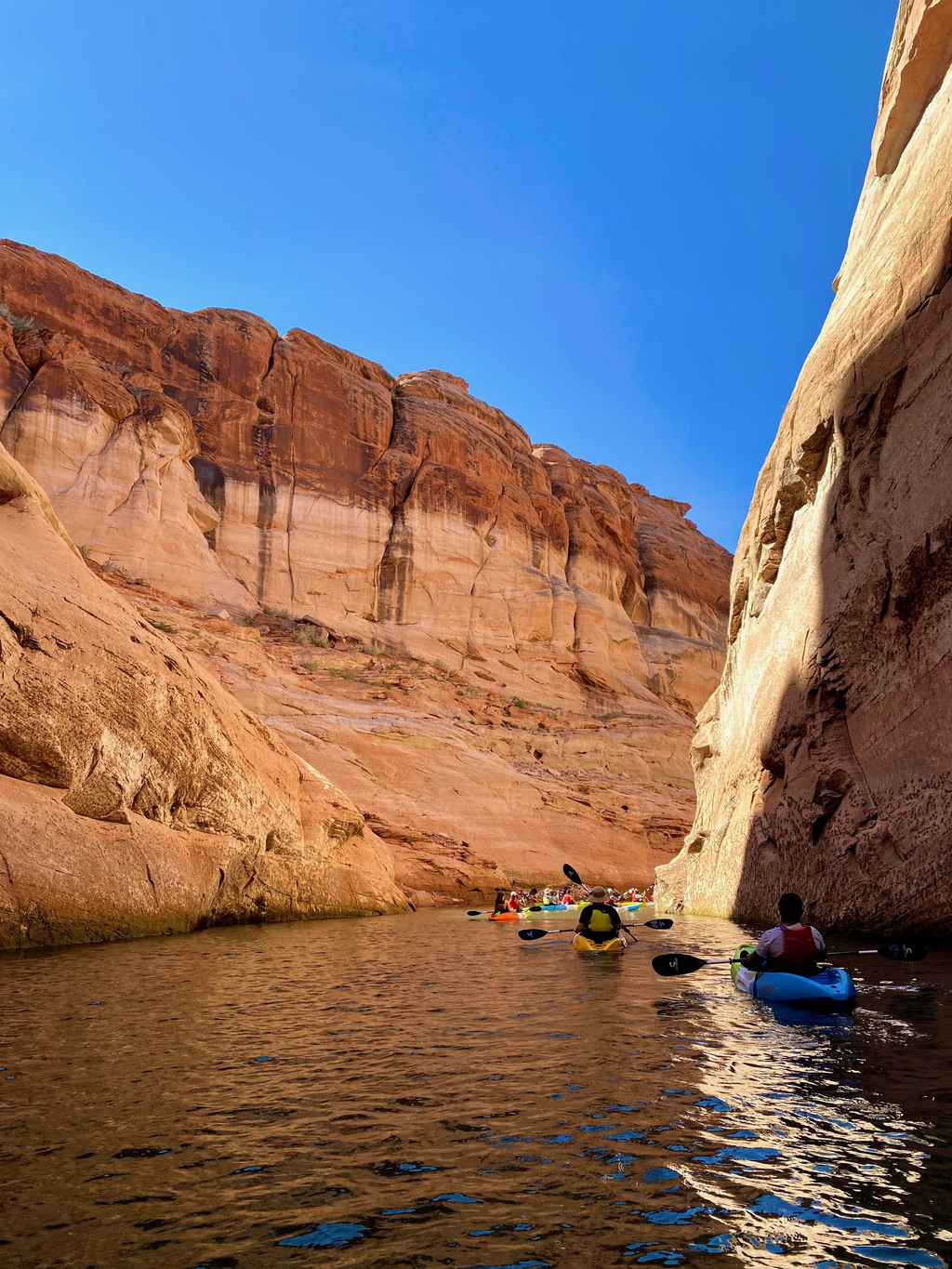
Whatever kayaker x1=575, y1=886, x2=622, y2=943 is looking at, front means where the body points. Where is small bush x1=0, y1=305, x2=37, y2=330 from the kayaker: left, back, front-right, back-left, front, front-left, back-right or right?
front-left

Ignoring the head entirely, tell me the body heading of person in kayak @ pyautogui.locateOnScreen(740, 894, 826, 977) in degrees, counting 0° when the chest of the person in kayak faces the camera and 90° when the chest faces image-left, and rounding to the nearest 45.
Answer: approximately 135°

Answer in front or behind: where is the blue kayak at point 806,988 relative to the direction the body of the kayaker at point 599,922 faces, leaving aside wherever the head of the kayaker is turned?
behind

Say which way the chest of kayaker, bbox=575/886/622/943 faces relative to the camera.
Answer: away from the camera

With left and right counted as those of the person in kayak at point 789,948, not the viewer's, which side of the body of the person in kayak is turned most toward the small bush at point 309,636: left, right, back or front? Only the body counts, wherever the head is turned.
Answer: front

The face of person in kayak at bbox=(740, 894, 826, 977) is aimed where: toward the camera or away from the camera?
away from the camera

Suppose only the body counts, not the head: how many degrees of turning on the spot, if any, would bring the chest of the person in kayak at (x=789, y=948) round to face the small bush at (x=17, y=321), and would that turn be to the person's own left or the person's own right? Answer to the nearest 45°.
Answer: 0° — they already face it

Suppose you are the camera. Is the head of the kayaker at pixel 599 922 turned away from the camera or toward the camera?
away from the camera

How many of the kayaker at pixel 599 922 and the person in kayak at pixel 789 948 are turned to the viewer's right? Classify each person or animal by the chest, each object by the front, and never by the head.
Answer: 0
